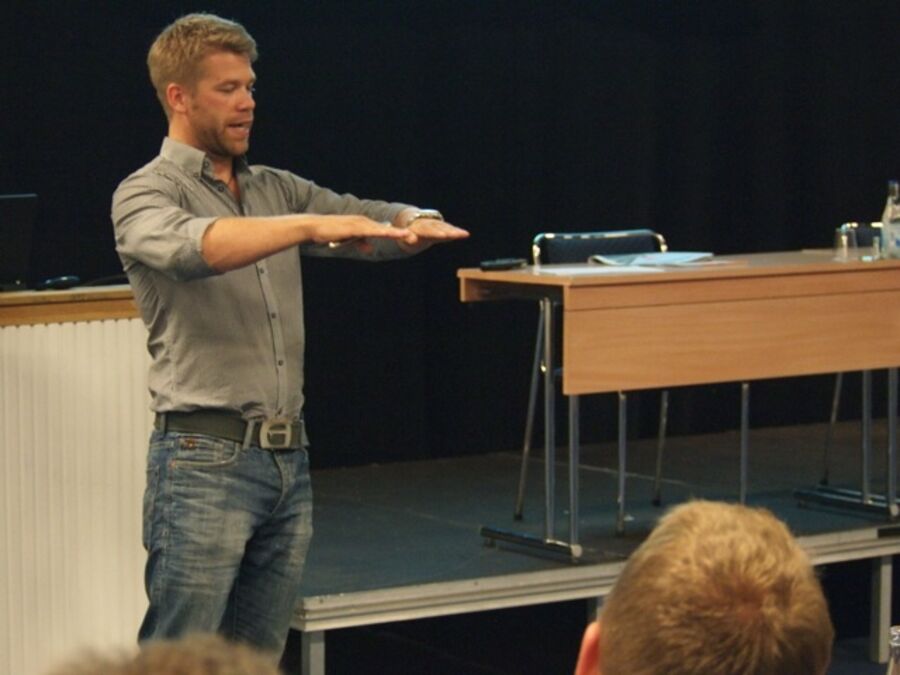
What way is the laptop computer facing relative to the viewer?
away from the camera

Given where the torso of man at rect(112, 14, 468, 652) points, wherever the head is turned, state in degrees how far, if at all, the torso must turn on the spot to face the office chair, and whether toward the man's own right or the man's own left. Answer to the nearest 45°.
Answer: approximately 90° to the man's own left

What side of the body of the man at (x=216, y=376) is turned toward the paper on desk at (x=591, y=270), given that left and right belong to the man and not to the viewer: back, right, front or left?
left

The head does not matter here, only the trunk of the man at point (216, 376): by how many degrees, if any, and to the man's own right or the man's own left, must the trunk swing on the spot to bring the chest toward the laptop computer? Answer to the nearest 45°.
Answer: approximately 180°

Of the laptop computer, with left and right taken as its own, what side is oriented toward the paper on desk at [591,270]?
right

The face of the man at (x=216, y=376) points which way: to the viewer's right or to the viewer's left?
to the viewer's right

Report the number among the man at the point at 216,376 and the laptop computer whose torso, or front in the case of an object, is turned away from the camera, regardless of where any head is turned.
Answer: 1

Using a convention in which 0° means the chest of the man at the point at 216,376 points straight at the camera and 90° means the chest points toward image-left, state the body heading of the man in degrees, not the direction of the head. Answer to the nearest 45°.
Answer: approximately 315°
